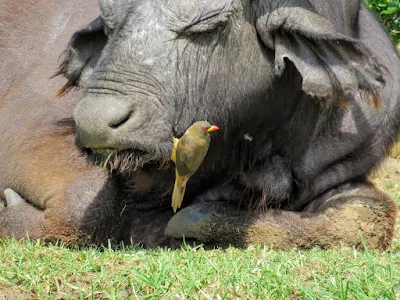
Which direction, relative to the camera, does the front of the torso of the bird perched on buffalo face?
to the viewer's right
